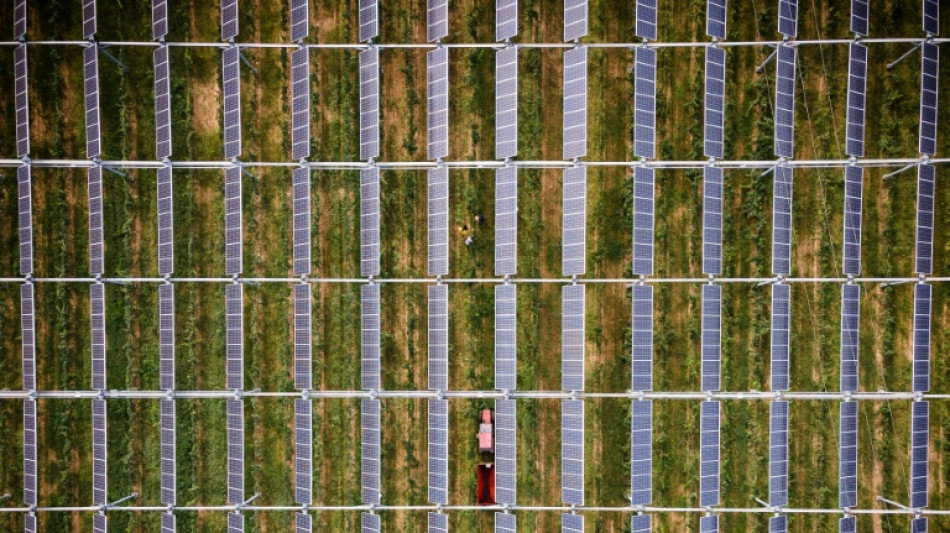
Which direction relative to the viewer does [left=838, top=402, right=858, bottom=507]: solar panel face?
toward the camera

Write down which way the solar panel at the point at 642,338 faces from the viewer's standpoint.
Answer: facing the viewer

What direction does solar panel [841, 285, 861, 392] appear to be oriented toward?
toward the camera

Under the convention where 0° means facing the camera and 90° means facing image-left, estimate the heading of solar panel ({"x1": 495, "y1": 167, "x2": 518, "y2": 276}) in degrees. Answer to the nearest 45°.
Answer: approximately 0°
